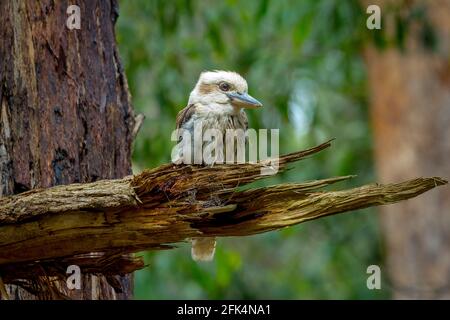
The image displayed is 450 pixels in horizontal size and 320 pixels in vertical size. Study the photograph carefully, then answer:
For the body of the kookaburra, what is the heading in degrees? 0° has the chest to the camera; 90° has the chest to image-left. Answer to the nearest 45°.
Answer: approximately 315°

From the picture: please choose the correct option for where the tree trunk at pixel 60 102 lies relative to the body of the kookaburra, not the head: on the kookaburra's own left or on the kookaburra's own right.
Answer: on the kookaburra's own right
